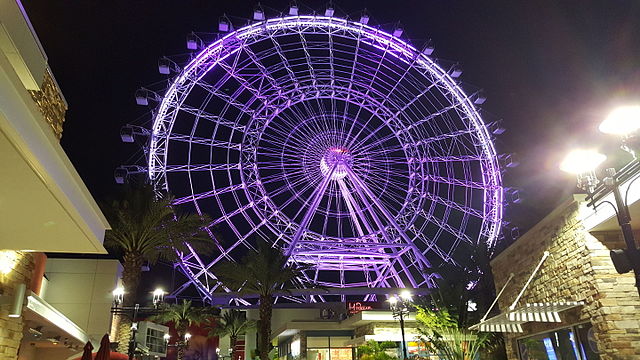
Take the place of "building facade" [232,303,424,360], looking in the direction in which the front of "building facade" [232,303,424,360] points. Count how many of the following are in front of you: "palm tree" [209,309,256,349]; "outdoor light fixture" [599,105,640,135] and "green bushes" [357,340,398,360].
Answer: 2

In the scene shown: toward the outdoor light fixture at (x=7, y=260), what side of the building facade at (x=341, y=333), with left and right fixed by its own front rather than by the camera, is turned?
front

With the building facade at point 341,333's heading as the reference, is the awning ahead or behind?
ahead

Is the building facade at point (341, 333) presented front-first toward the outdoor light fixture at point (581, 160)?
yes

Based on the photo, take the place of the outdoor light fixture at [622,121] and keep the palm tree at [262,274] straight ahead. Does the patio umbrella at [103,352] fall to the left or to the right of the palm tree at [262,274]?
left

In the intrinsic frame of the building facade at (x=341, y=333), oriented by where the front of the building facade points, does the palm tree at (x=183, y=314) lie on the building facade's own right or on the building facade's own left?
on the building facade's own right

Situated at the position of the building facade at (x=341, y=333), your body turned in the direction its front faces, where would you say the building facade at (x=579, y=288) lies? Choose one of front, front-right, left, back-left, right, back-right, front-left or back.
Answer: front

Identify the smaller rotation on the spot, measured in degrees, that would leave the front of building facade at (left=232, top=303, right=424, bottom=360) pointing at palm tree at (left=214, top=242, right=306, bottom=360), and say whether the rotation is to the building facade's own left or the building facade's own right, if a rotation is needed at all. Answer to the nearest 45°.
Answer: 0° — it already faces it

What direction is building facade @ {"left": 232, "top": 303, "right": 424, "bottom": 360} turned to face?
toward the camera

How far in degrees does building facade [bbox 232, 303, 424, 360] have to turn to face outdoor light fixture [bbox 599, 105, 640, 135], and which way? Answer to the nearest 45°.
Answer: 0° — it already faces it

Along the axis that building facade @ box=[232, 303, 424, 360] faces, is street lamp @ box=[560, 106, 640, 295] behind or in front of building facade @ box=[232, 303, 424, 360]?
in front
